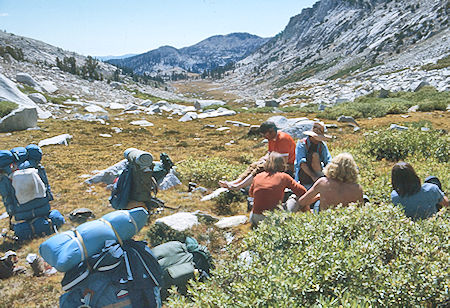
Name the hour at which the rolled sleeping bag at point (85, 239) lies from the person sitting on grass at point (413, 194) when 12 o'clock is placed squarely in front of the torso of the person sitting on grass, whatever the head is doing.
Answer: The rolled sleeping bag is roughly at 7 o'clock from the person sitting on grass.

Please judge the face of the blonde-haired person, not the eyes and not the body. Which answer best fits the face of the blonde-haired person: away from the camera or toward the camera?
away from the camera

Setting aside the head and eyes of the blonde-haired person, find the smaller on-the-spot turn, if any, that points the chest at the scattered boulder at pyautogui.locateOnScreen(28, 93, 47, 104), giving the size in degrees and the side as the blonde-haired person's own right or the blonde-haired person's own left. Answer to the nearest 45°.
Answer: approximately 90° to the blonde-haired person's own left

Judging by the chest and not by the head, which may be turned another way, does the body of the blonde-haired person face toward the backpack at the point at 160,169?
no

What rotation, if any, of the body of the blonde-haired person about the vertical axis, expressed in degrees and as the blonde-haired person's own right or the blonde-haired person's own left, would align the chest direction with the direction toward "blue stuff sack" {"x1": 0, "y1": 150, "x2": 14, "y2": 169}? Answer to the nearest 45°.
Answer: approximately 135° to the blonde-haired person's own left

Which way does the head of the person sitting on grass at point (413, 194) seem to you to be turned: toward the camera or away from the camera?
away from the camera

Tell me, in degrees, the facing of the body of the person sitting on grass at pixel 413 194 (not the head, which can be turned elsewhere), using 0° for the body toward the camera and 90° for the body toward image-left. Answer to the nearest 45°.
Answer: approximately 180°

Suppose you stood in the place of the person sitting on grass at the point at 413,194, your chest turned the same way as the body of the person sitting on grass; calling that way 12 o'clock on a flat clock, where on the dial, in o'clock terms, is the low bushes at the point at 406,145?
The low bushes is roughly at 12 o'clock from the person sitting on grass.

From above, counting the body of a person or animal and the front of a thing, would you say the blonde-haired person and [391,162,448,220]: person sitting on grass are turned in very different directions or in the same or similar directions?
same or similar directions

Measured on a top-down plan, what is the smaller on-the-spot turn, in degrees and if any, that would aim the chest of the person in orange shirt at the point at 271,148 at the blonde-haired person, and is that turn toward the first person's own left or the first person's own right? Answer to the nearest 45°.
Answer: approximately 45° to the first person's own left

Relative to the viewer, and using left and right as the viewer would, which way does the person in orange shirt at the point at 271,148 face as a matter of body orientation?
facing the viewer and to the left of the viewer

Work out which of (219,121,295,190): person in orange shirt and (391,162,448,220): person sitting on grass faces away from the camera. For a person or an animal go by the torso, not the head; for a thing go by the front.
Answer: the person sitting on grass

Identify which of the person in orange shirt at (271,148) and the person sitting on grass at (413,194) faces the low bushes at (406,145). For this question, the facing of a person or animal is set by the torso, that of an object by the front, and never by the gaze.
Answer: the person sitting on grass

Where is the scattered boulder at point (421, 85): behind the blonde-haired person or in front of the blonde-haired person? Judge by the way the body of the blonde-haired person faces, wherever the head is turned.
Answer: in front

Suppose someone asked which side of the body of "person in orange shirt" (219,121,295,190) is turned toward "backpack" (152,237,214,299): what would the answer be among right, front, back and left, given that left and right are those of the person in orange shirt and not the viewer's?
front

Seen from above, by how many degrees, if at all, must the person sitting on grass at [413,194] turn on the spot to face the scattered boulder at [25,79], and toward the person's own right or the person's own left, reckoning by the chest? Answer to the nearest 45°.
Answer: approximately 90° to the person's own left

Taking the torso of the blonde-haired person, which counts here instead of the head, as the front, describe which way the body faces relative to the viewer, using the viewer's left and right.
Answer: facing away from the viewer and to the right of the viewer

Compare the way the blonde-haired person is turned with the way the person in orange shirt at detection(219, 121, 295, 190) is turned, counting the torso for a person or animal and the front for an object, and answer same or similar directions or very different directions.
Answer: very different directions
